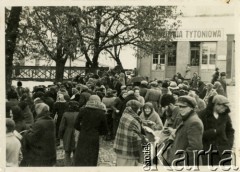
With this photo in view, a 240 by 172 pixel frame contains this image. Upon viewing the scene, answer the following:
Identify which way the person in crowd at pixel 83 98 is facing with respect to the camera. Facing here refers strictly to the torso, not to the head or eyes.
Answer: away from the camera

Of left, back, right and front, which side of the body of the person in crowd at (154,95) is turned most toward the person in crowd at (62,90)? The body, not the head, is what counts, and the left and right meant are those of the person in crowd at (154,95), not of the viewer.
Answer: left

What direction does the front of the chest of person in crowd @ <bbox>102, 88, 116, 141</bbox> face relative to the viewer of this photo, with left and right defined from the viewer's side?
facing away from the viewer

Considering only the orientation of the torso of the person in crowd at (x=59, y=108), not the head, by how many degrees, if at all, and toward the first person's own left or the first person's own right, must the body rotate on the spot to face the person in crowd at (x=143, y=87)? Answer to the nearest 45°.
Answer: approximately 90° to the first person's own right

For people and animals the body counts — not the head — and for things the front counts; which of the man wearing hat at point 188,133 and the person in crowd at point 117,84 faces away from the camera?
the person in crowd

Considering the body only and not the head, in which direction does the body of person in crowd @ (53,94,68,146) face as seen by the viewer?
away from the camera

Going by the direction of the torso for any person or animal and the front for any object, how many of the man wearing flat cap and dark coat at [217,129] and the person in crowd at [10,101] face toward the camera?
1

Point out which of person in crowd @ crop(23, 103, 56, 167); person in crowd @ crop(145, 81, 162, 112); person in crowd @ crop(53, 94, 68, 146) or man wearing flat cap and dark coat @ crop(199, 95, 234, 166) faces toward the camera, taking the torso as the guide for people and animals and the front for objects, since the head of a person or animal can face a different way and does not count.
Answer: the man wearing flat cap and dark coat

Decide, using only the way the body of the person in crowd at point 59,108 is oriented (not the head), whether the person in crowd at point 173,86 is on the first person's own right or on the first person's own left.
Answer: on the first person's own right

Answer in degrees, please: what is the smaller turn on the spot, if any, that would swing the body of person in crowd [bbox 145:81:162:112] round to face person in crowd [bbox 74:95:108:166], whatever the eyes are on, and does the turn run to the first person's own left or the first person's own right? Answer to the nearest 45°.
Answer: approximately 135° to the first person's own left

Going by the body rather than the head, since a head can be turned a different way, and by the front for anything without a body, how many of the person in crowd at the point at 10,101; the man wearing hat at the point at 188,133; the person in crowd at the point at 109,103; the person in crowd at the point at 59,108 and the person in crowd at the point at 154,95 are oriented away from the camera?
4
